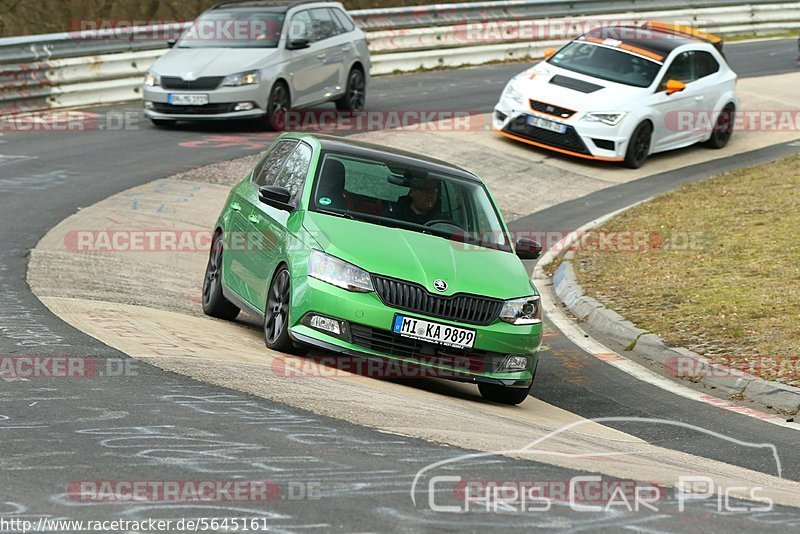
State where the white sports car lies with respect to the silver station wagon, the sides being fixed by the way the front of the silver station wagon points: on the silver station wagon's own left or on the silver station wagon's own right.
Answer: on the silver station wagon's own left

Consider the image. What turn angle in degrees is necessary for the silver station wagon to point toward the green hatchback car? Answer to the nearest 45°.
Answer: approximately 45° to its left

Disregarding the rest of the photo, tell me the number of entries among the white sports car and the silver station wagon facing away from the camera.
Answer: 0

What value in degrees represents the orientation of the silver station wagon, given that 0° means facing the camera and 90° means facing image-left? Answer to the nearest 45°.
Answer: approximately 45°

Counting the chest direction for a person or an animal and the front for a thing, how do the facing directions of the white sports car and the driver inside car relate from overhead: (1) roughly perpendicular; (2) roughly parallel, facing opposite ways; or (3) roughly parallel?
roughly perpendicular

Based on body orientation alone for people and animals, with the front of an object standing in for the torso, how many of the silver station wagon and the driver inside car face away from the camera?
0

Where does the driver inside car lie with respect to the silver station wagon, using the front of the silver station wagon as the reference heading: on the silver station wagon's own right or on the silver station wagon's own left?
on the silver station wagon's own left

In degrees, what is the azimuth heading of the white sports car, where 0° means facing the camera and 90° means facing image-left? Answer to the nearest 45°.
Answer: approximately 45°

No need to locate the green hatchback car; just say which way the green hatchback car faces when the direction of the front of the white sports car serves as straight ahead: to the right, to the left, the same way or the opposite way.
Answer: to the left

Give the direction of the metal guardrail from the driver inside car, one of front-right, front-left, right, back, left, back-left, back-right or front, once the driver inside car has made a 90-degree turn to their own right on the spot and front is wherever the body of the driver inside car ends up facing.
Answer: back-right

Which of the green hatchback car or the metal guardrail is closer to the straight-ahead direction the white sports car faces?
the green hatchback car

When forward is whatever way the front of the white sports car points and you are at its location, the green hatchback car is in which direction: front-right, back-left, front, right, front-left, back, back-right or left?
front-left
